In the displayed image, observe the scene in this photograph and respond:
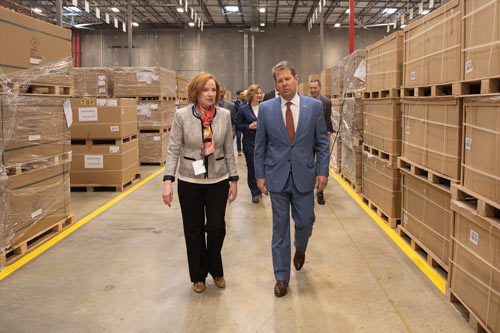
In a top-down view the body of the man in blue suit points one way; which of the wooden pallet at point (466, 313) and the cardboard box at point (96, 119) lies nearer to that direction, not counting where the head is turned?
the wooden pallet

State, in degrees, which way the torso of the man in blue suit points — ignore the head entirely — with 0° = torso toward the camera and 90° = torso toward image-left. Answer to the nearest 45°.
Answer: approximately 0°

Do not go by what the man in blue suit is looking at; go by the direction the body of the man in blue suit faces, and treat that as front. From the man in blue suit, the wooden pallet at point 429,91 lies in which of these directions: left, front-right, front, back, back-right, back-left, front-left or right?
back-left

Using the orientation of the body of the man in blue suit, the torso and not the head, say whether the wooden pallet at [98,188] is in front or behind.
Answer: behind

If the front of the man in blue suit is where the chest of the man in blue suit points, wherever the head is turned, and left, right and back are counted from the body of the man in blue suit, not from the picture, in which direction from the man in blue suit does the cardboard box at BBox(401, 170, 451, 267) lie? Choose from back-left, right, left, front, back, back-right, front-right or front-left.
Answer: back-left

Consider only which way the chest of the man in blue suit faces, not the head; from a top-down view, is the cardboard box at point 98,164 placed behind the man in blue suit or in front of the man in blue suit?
behind

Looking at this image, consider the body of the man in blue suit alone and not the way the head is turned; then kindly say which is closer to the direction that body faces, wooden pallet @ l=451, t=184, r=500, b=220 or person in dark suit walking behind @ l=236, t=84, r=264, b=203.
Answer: the wooden pallet

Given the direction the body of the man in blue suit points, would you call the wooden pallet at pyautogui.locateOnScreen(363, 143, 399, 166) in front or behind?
behind

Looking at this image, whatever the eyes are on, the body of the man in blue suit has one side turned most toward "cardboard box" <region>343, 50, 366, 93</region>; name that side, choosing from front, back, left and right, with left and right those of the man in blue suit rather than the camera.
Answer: back

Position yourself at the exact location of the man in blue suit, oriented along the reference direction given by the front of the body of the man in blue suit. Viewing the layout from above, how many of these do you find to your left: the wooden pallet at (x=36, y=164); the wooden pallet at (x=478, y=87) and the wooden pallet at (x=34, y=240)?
1
